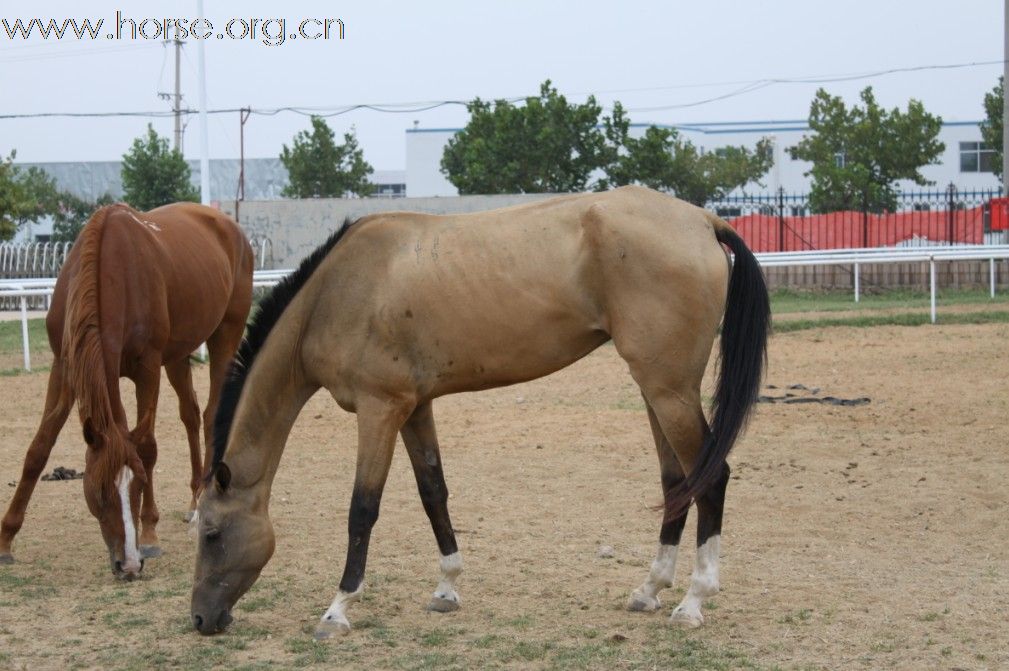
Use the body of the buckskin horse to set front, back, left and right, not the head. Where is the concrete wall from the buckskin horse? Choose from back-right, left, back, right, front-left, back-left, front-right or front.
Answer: right

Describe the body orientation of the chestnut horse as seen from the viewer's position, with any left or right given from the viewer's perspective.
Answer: facing the viewer and to the left of the viewer

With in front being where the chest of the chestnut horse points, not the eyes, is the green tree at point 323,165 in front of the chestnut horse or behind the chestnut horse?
behind

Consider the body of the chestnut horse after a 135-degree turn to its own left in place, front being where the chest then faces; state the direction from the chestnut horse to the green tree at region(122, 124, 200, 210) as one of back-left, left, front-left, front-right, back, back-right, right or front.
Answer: left

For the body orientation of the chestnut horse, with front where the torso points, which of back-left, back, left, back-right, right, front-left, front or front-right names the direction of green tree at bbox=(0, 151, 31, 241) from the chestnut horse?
back-right

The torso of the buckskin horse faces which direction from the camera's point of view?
to the viewer's left

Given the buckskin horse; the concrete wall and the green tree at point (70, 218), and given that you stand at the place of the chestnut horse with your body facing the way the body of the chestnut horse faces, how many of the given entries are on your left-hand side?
1

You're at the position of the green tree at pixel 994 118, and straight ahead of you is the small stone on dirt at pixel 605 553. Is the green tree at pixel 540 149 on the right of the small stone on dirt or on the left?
right

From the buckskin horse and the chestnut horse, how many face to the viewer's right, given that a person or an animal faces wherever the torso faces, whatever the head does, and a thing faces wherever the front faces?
0

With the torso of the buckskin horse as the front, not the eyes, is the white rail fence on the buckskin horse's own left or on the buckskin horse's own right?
on the buckskin horse's own right

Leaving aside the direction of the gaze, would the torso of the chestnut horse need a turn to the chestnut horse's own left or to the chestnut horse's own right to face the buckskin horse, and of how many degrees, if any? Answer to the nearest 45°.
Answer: approximately 90° to the chestnut horse's own left

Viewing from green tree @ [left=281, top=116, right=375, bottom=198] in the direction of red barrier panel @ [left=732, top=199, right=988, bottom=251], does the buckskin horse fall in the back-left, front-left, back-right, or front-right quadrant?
front-right

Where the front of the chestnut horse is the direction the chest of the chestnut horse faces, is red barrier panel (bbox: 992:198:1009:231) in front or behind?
behind

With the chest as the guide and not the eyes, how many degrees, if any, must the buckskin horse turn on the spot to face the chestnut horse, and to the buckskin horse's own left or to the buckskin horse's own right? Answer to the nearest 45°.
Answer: approximately 45° to the buckskin horse's own right

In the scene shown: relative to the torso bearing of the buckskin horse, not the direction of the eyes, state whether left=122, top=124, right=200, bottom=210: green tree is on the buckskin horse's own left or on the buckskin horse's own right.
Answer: on the buckskin horse's own right
